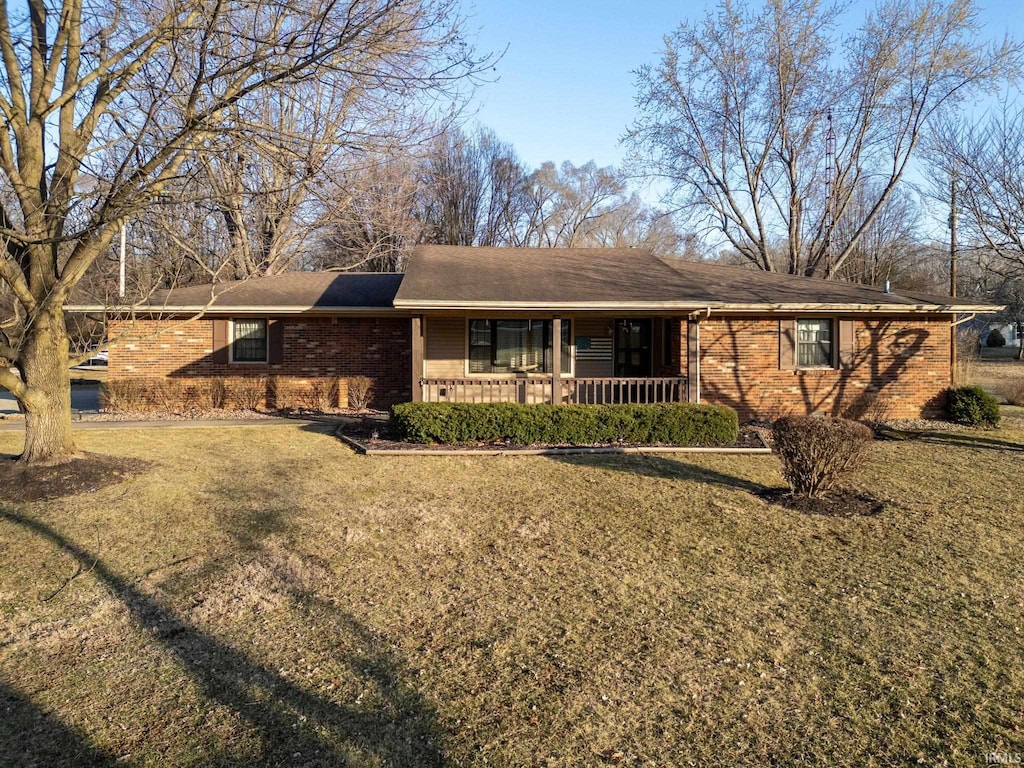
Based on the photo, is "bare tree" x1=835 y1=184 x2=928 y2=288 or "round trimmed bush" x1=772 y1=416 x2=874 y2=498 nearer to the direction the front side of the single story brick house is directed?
the round trimmed bush

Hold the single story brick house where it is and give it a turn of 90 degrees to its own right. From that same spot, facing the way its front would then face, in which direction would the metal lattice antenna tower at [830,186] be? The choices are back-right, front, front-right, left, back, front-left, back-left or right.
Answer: back-right

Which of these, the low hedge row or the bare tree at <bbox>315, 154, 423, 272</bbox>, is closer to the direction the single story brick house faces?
the low hedge row

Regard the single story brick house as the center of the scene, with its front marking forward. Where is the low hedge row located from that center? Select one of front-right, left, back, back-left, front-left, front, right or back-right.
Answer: front

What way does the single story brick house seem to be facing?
toward the camera

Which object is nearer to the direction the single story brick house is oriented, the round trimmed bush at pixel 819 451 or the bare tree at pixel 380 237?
the round trimmed bush

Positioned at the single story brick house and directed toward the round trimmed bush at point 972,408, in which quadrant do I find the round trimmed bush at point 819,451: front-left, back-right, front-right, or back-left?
front-right

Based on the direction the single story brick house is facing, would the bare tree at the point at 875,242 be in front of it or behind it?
behind

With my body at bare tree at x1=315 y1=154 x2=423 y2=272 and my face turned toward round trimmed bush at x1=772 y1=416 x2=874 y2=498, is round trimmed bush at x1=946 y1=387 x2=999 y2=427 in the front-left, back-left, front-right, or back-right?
front-left

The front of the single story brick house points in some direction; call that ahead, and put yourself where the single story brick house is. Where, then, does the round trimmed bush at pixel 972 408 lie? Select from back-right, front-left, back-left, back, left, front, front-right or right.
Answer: left

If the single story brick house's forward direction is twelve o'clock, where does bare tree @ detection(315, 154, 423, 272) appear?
The bare tree is roughly at 5 o'clock from the single story brick house.

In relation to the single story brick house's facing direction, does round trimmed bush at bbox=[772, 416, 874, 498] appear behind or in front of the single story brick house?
in front
